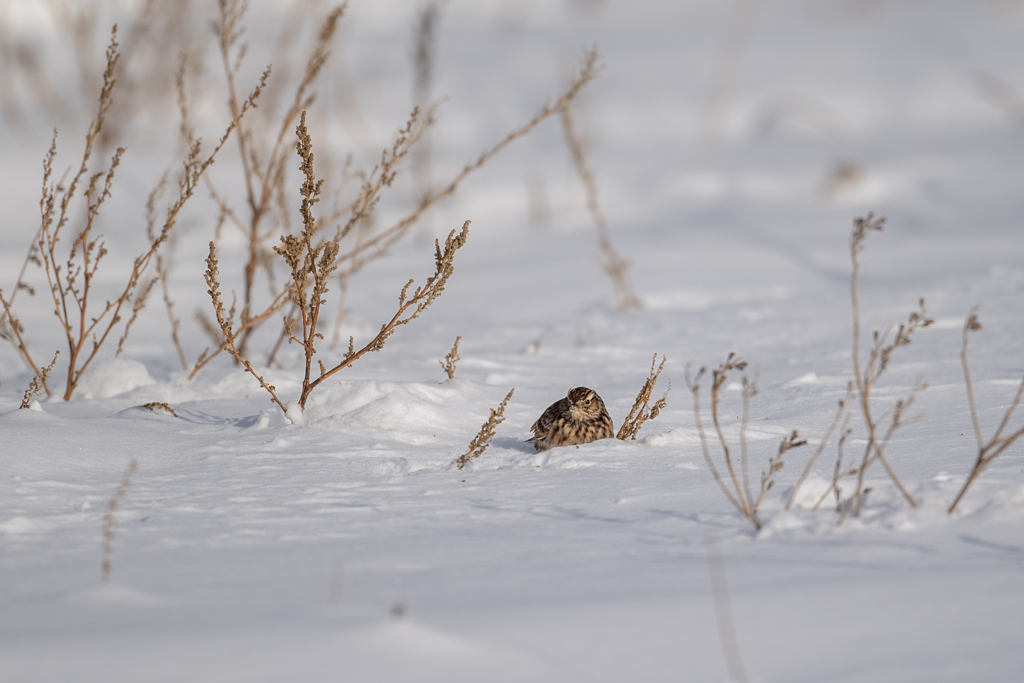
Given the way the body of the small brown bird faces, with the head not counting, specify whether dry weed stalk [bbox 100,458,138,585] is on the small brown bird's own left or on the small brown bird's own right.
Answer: on the small brown bird's own right

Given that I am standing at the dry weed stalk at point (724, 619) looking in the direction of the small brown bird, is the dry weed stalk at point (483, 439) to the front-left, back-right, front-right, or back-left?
front-left

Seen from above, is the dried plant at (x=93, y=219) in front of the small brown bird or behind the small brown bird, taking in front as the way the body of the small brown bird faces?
behind

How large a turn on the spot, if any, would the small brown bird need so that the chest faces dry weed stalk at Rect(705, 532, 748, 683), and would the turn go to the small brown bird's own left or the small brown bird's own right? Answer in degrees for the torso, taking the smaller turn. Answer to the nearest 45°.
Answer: approximately 45° to the small brown bird's own right

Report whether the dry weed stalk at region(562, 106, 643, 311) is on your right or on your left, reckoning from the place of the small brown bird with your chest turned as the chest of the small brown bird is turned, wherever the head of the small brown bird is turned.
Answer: on your left

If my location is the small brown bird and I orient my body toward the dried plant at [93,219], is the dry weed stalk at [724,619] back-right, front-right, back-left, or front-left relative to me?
back-left

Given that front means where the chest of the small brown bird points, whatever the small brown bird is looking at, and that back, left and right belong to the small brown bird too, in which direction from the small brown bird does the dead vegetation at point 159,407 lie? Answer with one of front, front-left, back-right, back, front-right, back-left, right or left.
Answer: back-right

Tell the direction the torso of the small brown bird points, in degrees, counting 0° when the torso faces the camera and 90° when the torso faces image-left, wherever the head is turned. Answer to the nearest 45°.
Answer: approximately 315°
